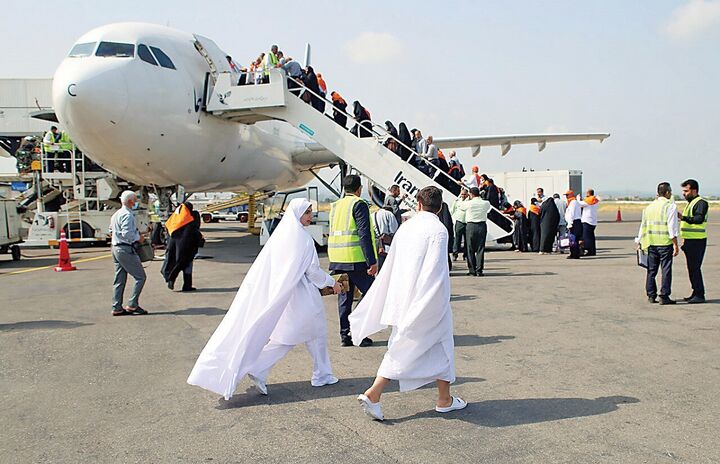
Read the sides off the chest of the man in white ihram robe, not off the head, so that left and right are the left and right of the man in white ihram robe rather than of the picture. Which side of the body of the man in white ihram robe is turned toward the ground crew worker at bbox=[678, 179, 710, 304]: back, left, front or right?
front

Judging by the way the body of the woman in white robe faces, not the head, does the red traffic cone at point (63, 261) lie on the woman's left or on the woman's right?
on the woman's left

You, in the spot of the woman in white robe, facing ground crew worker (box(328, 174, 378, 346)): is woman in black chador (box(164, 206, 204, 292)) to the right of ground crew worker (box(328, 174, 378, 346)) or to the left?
left

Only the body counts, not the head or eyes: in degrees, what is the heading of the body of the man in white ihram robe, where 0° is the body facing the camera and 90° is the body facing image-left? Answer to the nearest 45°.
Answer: approximately 225°

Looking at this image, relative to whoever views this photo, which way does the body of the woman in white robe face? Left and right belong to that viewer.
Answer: facing to the right of the viewer

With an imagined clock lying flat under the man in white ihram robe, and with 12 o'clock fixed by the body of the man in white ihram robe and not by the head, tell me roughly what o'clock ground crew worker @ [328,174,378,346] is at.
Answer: The ground crew worker is roughly at 10 o'clock from the man in white ihram robe.

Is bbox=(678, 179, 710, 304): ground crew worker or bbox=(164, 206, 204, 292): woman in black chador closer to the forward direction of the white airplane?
the woman in black chador

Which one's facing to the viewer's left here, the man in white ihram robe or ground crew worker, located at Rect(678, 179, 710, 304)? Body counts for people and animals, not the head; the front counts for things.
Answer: the ground crew worker

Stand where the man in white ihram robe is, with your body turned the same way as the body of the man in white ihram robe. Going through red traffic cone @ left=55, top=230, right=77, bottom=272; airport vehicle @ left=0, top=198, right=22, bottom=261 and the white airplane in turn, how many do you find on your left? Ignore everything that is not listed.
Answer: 3

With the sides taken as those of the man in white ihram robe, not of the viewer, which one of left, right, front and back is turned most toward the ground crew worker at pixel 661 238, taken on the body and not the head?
front
